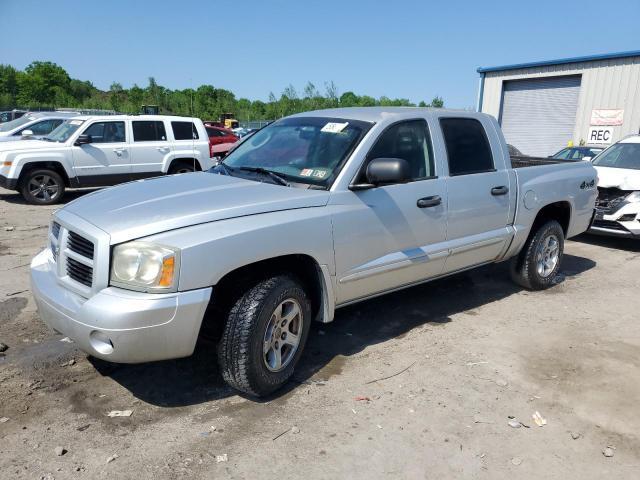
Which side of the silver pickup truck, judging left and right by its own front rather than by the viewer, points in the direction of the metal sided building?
back

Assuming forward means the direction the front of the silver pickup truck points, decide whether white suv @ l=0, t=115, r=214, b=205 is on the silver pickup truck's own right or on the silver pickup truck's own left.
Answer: on the silver pickup truck's own right

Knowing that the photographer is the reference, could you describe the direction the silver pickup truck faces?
facing the viewer and to the left of the viewer

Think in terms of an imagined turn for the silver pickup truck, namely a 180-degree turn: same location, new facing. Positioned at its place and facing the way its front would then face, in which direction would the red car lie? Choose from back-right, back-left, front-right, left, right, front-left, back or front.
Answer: front-left

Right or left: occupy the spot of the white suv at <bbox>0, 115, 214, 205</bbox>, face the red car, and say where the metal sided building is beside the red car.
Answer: right
